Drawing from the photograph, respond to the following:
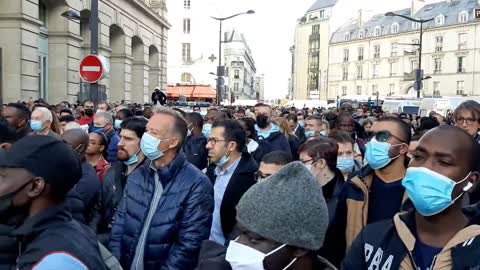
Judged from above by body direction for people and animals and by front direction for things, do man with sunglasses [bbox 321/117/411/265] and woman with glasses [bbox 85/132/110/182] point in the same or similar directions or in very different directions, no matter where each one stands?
same or similar directions

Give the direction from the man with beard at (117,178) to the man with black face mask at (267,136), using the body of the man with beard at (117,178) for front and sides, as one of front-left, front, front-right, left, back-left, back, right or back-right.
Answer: back

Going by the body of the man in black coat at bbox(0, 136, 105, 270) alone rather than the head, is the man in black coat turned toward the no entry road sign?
no

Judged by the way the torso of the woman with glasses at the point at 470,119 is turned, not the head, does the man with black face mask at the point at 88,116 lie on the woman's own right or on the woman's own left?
on the woman's own right

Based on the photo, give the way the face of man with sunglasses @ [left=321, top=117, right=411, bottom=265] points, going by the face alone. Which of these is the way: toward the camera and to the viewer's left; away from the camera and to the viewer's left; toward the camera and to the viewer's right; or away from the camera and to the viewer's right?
toward the camera and to the viewer's left

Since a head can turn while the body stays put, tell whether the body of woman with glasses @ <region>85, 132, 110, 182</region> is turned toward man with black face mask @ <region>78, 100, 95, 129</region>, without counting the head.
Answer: no

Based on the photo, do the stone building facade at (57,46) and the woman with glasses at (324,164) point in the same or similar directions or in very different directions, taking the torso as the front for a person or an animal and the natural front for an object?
very different directions

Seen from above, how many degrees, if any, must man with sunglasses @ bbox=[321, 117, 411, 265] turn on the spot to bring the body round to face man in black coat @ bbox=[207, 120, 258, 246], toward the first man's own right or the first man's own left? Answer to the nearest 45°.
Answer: approximately 90° to the first man's own right

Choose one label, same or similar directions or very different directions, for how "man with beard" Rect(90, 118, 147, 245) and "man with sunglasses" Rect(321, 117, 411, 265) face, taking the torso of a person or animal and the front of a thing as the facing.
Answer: same or similar directions

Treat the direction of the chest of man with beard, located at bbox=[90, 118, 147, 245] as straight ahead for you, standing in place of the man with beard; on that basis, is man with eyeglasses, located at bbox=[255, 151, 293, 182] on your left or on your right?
on your left

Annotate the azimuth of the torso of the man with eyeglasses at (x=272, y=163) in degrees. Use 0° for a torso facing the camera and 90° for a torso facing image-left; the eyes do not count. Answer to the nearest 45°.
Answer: approximately 45°

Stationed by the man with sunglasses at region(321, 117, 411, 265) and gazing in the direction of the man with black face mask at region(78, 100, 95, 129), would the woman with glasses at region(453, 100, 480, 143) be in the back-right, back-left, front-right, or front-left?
front-right

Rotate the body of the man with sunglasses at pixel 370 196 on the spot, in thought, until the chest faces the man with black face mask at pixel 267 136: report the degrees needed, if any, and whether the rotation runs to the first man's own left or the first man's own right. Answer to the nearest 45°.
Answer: approximately 135° to the first man's own right

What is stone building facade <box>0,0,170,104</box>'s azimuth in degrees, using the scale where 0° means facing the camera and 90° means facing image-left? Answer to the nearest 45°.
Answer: approximately 315°

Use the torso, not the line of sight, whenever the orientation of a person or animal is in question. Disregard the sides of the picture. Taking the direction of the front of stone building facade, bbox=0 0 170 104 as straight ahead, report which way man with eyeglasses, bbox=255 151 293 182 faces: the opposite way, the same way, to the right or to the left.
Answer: to the right

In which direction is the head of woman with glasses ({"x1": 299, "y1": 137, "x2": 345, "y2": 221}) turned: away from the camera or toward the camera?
toward the camera
